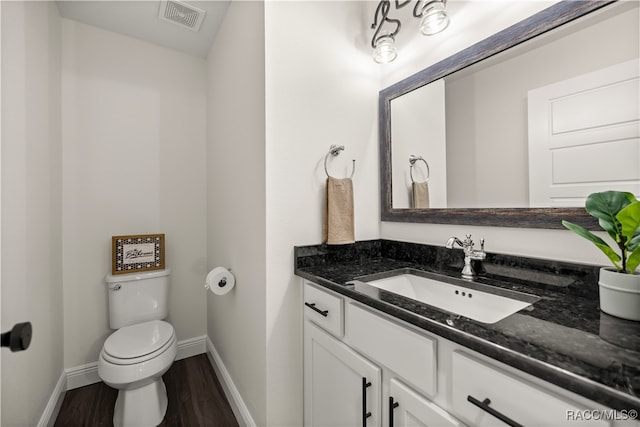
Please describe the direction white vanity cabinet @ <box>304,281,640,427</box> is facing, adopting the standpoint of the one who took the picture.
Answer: facing the viewer and to the left of the viewer

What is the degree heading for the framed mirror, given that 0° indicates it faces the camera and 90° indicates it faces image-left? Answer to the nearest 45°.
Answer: approximately 45°

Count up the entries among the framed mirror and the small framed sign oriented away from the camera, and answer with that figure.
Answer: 0

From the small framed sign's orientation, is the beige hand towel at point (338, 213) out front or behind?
out front

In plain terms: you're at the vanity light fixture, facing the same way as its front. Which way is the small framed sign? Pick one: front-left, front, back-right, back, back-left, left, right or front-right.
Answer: front-right

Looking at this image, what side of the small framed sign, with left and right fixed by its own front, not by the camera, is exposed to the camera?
front

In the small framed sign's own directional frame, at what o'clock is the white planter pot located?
The white planter pot is roughly at 11 o'clock from the small framed sign.

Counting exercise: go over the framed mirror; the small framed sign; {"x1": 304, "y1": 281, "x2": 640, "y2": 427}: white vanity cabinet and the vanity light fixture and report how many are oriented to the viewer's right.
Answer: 0

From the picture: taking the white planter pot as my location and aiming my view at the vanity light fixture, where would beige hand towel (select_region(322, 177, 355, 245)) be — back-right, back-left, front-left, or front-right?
front-left

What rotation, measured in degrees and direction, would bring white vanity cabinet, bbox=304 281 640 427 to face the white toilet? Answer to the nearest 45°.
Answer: approximately 45° to its right

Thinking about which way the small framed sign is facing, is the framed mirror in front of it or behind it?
in front

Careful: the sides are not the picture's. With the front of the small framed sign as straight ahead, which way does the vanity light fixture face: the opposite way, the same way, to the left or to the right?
to the right
